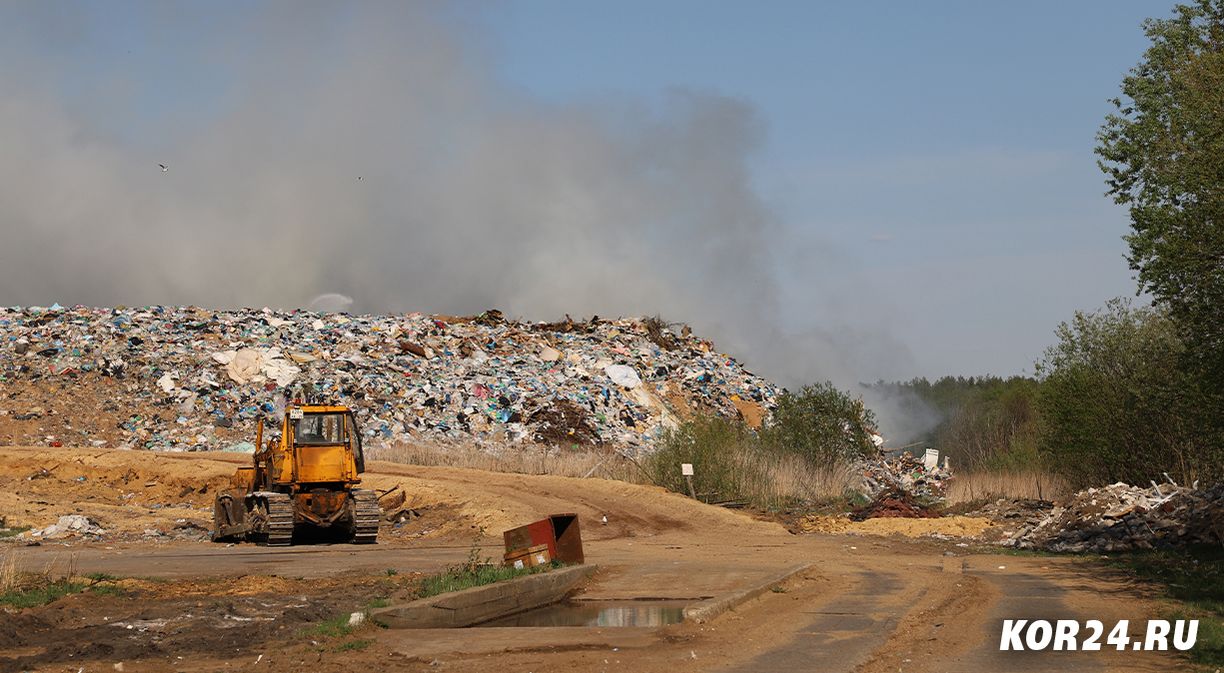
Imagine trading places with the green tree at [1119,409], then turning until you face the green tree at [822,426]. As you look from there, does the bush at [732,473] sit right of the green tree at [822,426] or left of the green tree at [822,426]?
left

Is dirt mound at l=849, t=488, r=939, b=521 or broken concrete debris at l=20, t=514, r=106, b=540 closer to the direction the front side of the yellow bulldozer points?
the broken concrete debris
